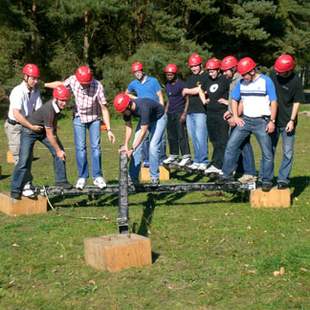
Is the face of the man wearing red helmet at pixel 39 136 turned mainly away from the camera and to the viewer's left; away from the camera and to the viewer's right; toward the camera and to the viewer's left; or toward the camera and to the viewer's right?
toward the camera and to the viewer's right

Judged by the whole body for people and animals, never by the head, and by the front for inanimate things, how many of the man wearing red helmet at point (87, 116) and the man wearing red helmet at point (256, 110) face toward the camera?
2

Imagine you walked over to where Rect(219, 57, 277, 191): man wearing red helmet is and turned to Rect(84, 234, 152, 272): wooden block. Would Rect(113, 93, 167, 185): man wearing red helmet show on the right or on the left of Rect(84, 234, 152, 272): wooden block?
right

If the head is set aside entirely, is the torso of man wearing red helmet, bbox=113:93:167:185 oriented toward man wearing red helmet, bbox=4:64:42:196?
yes

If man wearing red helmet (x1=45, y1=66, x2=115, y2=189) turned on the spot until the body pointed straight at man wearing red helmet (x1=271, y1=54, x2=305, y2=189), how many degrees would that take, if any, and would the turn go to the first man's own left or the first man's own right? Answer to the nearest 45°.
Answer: approximately 90° to the first man's own left

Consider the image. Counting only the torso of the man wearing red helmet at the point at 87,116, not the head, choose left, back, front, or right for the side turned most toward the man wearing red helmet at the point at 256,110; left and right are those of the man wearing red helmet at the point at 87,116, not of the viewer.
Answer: left

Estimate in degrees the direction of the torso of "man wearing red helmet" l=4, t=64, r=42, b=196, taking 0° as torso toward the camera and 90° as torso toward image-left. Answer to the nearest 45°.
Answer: approximately 315°

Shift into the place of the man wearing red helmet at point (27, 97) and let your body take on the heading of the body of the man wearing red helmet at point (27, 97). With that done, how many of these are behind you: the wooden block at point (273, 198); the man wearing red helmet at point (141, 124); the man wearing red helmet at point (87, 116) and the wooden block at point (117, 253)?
0

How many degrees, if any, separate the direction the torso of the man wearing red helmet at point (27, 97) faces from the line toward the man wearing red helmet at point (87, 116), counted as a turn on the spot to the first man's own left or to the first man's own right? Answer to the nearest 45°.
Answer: approximately 45° to the first man's own left

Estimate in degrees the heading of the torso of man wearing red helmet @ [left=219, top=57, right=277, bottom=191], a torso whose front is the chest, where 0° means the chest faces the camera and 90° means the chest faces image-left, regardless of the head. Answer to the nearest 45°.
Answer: approximately 0°

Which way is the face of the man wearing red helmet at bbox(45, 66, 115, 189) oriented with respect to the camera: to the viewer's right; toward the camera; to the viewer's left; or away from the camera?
toward the camera

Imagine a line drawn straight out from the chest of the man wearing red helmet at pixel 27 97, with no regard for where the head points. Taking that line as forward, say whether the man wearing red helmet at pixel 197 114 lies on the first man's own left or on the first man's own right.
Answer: on the first man's own left

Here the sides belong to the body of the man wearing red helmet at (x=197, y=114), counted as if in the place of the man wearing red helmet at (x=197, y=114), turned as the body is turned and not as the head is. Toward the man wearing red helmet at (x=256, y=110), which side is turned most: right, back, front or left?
left

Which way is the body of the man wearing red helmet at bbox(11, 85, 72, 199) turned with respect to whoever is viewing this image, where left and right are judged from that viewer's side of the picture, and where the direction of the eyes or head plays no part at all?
facing the viewer and to the right of the viewer

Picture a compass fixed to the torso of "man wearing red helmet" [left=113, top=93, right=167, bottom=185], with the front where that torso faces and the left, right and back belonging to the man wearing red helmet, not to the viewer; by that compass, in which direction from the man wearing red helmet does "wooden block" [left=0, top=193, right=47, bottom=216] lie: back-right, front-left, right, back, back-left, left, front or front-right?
front-right

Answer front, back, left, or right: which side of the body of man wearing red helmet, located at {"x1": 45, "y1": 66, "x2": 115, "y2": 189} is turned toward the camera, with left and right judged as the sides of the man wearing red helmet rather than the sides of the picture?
front
